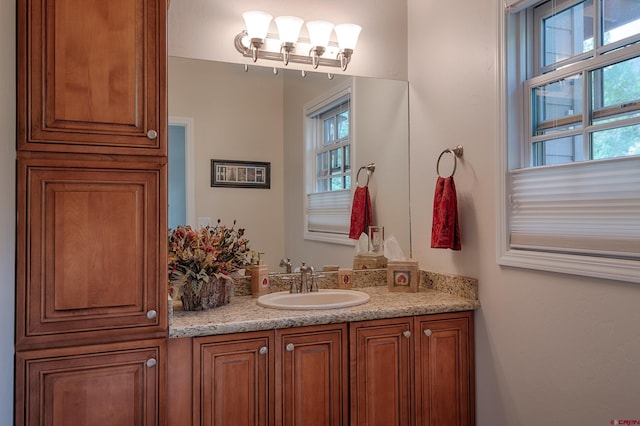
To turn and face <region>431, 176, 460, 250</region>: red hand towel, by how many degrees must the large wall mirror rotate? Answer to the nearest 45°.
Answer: approximately 90° to its left

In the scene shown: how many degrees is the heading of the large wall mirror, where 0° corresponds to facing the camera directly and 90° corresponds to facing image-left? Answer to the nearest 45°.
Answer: approximately 0°

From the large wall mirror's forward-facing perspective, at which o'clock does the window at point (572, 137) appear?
The window is roughly at 10 o'clock from the large wall mirror.

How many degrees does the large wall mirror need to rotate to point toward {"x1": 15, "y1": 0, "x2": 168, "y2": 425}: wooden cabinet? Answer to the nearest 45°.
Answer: approximately 45° to its right
